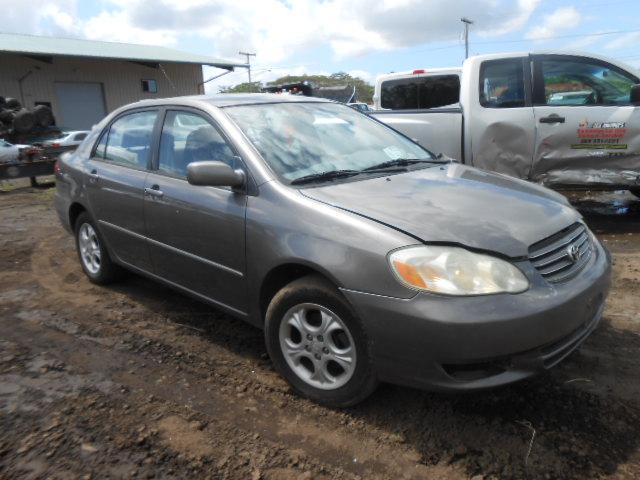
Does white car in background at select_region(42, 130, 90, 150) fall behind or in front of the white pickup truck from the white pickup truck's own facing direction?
behind

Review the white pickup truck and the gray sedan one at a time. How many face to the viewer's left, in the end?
0

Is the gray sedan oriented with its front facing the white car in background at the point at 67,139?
no

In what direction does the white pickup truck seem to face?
to the viewer's right

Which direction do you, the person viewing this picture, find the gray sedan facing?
facing the viewer and to the right of the viewer

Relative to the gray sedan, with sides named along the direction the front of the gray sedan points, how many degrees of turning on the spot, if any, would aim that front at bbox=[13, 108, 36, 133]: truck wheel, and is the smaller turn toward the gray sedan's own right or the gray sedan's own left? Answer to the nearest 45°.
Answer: approximately 180°

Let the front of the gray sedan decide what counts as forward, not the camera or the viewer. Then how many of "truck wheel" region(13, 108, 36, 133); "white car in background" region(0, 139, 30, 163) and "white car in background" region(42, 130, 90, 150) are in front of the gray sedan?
0

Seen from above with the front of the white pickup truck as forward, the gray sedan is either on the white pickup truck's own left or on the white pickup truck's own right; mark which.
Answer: on the white pickup truck's own right

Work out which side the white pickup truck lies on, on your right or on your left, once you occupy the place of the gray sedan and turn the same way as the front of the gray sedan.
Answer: on your left
